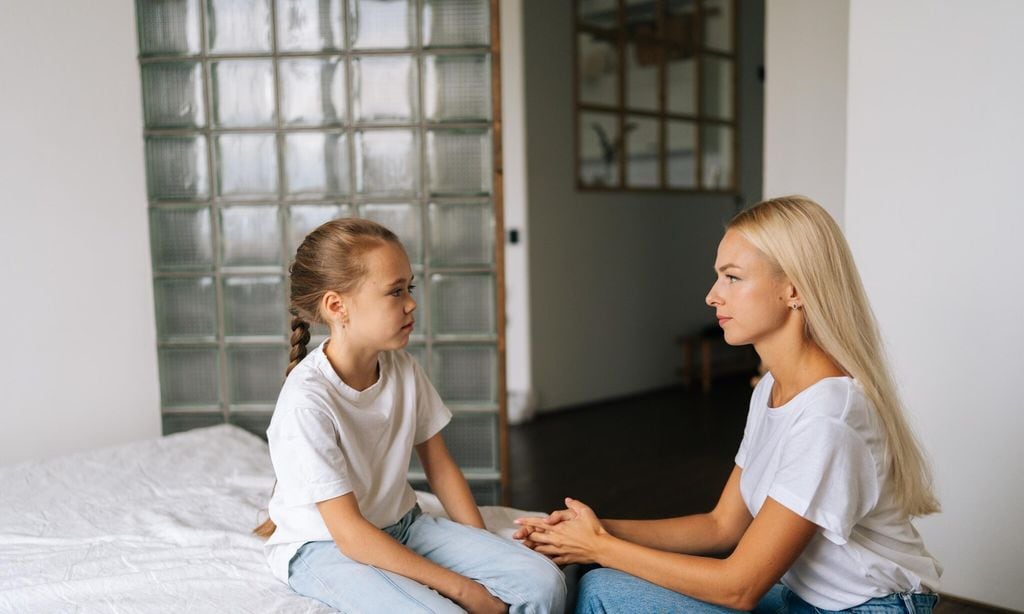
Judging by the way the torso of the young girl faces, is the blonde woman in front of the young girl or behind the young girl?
in front

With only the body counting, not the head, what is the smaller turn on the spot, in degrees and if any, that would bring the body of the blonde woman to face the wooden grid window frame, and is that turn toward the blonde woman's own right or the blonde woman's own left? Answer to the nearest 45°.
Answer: approximately 90° to the blonde woman's own right

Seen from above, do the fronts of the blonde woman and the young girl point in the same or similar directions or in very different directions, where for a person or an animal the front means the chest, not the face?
very different directions

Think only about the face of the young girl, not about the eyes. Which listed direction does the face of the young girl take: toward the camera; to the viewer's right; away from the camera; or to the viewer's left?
to the viewer's right

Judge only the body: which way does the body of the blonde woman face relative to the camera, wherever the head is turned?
to the viewer's left

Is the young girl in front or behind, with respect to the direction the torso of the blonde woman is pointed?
in front

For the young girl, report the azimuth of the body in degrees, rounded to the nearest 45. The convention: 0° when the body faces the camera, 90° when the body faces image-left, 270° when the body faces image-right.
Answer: approximately 315°

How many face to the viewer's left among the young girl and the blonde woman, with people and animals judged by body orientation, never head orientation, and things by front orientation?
1
